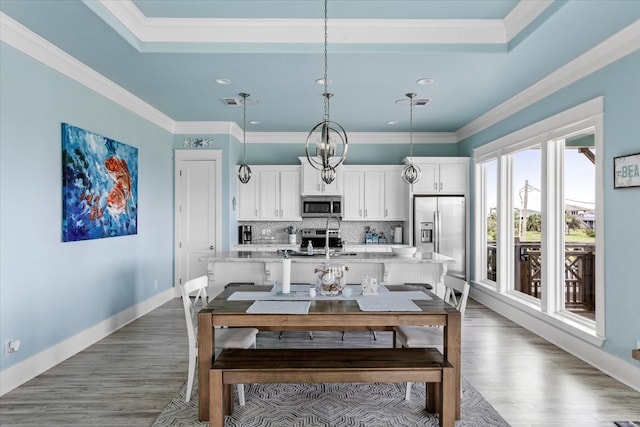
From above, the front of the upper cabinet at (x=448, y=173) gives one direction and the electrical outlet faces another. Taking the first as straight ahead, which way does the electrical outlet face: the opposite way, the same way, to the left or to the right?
to the left

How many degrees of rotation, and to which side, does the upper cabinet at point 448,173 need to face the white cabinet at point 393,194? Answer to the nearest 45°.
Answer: approximately 90° to its right

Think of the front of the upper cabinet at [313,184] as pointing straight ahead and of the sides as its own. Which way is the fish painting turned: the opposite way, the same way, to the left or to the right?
to the left

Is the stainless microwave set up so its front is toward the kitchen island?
yes

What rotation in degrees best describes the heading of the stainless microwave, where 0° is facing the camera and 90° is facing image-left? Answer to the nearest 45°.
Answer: approximately 0°

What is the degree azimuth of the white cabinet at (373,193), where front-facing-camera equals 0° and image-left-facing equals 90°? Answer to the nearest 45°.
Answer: approximately 0°

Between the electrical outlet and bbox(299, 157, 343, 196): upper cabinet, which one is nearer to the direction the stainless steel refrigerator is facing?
the electrical outlet
